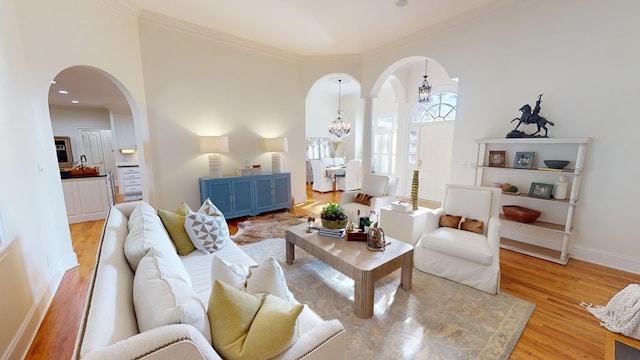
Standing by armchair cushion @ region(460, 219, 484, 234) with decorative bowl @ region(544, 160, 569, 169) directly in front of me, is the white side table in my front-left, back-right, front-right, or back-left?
back-left

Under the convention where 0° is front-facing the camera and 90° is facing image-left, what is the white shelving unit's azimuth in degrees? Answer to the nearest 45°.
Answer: approximately 45°

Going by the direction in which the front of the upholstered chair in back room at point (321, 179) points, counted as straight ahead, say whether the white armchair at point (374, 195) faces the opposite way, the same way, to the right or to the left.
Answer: the opposite way

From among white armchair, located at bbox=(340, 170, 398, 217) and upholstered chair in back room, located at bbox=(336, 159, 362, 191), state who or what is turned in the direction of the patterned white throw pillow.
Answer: the white armchair

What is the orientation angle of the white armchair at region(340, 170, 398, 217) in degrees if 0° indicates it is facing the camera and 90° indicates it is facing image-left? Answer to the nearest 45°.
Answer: approximately 45°

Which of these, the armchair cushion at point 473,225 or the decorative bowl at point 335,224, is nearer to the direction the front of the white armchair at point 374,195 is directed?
the decorative bowl

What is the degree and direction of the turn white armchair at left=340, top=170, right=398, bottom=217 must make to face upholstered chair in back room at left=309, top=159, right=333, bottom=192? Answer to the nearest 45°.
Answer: approximately 90° to its right
